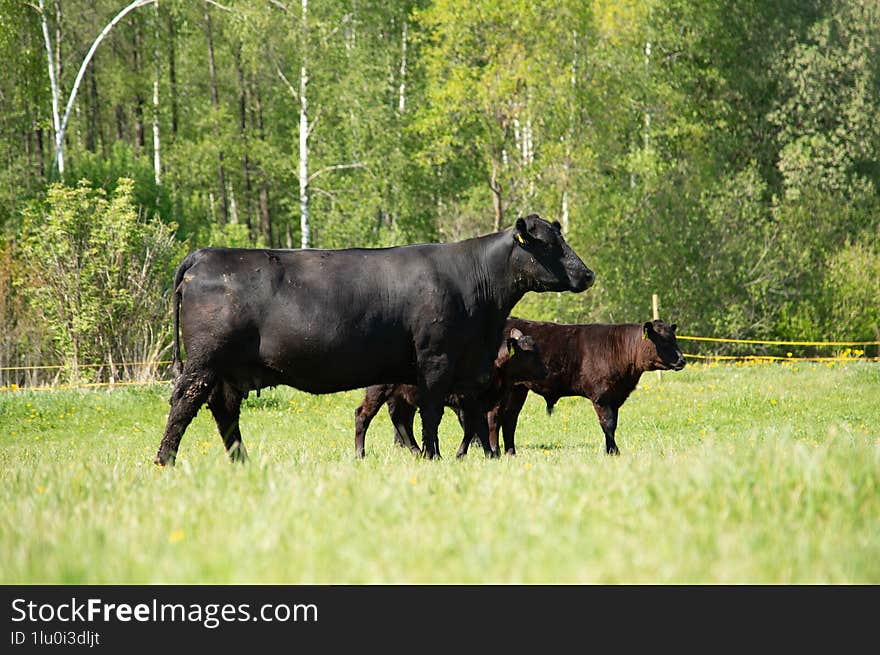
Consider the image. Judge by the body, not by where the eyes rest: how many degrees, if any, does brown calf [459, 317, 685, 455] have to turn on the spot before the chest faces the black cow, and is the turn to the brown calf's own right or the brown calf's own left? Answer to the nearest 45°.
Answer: approximately 135° to the brown calf's own right

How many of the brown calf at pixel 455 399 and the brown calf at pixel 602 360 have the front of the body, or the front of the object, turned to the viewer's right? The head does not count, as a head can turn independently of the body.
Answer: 2

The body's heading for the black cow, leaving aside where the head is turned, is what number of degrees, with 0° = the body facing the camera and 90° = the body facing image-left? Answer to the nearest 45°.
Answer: approximately 270°

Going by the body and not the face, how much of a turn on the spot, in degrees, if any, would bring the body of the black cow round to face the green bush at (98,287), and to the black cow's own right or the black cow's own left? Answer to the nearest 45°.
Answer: approximately 135° to the black cow's own left

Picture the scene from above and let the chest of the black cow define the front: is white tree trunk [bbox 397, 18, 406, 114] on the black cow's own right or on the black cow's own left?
on the black cow's own left

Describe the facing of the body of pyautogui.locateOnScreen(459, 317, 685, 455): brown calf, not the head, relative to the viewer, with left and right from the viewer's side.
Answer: facing to the right of the viewer

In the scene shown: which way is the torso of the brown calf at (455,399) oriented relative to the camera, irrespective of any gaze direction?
to the viewer's right

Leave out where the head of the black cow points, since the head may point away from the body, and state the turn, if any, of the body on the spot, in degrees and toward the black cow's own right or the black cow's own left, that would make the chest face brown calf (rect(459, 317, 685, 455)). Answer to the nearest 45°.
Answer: approximately 45° to the black cow's own left

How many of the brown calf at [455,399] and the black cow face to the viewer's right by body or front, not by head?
2

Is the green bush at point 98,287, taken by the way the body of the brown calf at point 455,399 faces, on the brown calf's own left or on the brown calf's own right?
on the brown calf's own left

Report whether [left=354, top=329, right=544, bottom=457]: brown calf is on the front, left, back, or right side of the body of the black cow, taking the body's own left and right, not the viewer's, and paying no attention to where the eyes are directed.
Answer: left

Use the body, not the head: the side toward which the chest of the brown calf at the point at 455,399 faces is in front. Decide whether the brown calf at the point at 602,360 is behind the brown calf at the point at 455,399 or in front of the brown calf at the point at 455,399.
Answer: in front
